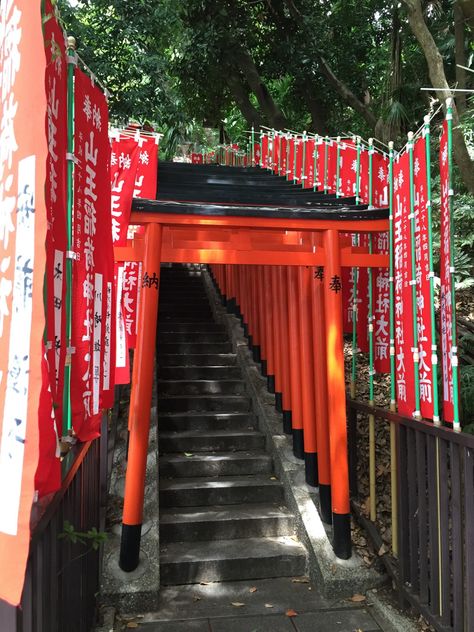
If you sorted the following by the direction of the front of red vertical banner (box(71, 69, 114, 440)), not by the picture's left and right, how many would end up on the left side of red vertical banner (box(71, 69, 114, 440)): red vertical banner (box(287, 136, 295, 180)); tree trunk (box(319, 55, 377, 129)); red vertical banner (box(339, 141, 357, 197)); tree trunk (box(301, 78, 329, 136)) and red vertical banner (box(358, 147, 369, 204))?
5

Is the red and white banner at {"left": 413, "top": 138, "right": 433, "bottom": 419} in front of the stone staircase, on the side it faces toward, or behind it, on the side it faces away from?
in front

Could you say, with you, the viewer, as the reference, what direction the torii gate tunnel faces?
facing the viewer

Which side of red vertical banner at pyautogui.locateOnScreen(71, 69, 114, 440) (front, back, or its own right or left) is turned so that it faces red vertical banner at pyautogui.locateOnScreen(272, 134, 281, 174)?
left

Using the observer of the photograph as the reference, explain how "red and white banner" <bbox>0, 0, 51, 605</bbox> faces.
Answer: facing the viewer and to the right of the viewer

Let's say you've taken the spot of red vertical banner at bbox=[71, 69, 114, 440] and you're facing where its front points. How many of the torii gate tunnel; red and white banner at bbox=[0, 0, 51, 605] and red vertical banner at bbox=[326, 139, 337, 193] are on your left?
2

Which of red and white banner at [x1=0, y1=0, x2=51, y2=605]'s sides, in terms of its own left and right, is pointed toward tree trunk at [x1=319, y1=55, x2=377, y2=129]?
left

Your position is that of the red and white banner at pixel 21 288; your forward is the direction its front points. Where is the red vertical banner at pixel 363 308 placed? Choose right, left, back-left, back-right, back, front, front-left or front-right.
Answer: left

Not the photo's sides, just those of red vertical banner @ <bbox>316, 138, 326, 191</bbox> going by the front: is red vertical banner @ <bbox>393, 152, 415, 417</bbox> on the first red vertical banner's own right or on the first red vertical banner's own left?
on the first red vertical banner's own left

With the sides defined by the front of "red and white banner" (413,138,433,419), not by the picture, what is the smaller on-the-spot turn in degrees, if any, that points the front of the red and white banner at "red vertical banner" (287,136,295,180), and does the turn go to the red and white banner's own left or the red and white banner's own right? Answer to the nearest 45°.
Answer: approximately 90° to the red and white banner's own right

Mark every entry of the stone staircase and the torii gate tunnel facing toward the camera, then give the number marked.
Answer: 2

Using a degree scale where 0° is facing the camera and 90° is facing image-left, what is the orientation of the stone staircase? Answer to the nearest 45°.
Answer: approximately 0°
